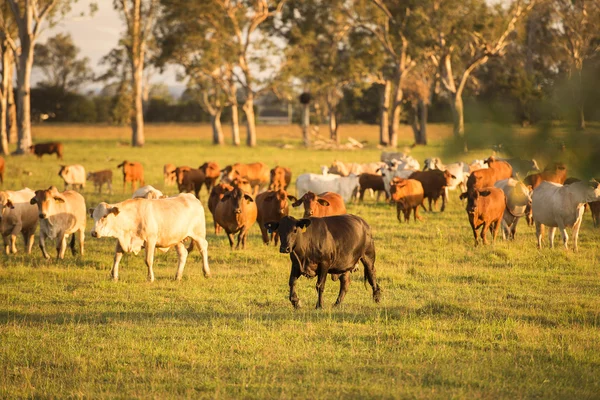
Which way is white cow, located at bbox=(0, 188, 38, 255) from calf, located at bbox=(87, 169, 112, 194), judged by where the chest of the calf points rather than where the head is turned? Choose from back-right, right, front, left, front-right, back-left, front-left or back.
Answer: left

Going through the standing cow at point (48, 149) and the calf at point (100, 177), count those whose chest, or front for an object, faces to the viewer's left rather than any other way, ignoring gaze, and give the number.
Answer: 2

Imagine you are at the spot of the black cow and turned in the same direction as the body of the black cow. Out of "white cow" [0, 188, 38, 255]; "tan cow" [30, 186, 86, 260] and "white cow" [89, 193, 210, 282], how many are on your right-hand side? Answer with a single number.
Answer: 3

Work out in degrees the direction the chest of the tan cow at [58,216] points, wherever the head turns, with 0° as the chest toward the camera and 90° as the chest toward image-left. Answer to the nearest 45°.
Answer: approximately 45°

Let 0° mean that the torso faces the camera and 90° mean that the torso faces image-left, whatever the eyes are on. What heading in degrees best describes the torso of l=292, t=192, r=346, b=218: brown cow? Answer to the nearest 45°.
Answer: approximately 45°

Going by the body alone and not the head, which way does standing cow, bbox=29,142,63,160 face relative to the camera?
to the viewer's left

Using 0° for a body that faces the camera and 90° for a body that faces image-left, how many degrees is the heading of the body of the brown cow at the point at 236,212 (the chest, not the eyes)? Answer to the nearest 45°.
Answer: approximately 0°

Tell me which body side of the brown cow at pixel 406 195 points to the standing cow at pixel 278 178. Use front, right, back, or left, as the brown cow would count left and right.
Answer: right

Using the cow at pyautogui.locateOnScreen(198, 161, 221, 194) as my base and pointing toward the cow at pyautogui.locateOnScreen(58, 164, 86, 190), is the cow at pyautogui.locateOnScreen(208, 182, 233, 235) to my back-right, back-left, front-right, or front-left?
back-left

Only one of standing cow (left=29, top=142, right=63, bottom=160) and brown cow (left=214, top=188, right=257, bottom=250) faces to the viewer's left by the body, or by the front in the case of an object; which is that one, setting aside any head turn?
the standing cow

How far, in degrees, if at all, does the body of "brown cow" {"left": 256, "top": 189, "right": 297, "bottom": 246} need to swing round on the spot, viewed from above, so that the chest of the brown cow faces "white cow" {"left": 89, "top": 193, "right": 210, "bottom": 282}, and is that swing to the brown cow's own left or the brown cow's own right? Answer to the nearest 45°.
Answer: approximately 90° to the brown cow's own right

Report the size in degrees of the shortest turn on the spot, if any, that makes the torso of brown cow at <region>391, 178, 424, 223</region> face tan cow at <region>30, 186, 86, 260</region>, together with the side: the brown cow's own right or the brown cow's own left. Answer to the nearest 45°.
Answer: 0° — it already faces it
